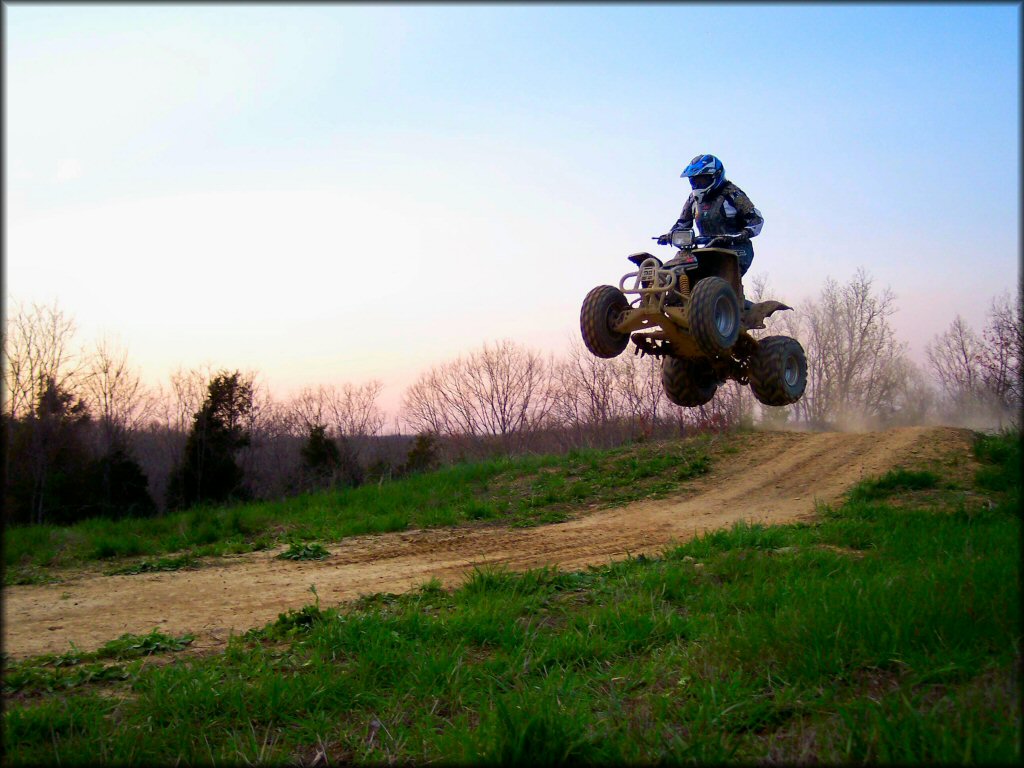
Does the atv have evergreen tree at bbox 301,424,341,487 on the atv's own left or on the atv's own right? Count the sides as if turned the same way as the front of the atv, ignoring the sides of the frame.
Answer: on the atv's own right

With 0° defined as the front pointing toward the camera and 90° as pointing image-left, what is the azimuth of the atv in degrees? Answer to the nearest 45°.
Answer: approximately 45°

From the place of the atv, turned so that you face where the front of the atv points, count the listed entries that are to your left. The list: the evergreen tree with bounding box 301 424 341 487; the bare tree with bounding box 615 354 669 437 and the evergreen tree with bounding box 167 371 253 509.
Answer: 0

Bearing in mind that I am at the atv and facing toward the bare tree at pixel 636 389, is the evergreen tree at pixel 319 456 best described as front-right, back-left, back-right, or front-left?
front-left

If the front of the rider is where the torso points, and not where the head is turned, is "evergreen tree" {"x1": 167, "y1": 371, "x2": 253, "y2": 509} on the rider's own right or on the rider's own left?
on the rider's own right

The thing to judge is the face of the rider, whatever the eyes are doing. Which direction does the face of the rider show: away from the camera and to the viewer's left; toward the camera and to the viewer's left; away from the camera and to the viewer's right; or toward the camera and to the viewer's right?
toward the camera and to the viewer's left

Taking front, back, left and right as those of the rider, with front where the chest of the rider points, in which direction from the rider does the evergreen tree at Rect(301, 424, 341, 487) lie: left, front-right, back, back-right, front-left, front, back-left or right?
right

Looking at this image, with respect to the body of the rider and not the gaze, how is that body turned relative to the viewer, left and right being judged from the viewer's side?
facing the viewer and to the left of the viewer

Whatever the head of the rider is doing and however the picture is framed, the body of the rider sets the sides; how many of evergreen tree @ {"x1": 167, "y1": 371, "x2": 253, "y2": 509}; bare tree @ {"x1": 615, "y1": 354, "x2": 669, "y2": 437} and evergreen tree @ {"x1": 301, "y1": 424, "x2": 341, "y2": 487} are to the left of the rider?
0

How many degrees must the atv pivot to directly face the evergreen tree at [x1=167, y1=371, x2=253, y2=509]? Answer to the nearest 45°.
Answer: approximately 90° to its right

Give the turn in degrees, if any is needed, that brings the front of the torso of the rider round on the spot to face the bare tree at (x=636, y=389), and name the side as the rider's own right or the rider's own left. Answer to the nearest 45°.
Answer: approximately 135° to the rider's own right

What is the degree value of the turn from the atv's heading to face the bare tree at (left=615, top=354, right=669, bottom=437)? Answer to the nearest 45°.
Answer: approximately 135° to its right
